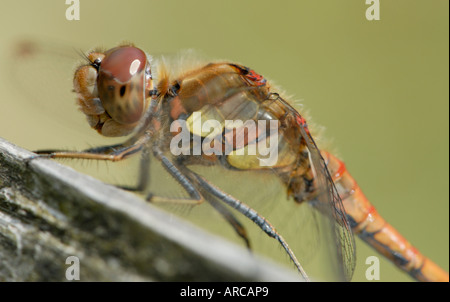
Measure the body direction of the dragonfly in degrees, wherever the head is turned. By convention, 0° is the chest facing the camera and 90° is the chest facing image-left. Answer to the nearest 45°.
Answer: approximately 90°
